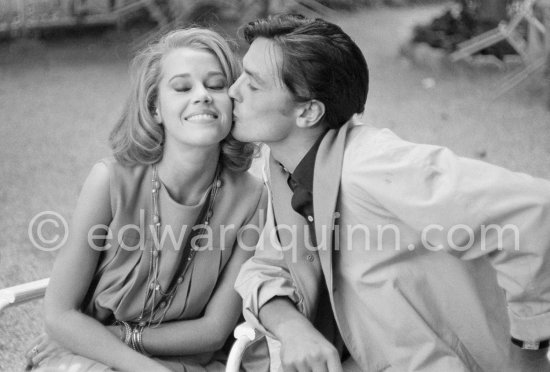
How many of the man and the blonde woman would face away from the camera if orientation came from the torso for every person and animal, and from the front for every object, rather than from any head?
0

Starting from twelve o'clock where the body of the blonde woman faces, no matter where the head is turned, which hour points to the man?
The man is roughly at 10 o'clock from the blonde woman.

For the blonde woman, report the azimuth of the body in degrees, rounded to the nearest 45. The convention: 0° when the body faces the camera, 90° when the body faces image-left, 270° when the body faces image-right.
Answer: approximately 0°

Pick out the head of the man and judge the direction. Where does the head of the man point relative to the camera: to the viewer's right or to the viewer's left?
to the viewer's left

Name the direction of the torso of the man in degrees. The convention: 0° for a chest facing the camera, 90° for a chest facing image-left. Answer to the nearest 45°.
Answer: approximately 45°

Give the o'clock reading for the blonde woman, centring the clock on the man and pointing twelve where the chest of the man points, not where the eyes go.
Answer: The blonde woman is roughly at 2 o'clock from the man.
